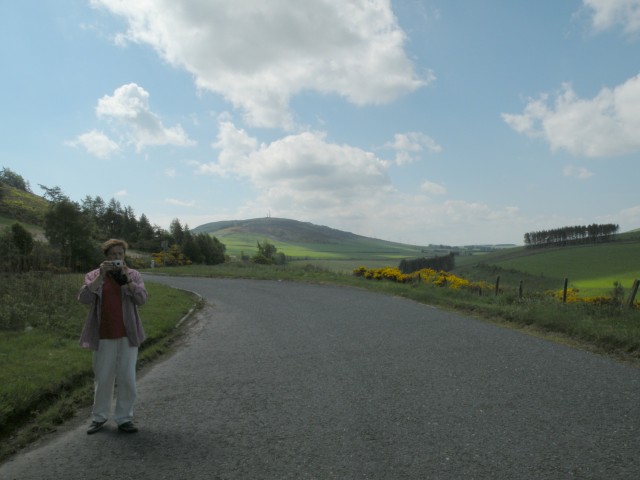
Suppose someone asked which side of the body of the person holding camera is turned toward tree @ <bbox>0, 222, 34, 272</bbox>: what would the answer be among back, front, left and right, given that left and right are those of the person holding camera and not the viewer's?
back

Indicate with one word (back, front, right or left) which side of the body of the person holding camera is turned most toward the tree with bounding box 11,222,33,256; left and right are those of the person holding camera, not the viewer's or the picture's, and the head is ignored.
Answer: back

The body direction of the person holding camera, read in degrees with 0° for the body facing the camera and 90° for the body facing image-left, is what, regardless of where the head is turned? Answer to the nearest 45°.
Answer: approximately 0°

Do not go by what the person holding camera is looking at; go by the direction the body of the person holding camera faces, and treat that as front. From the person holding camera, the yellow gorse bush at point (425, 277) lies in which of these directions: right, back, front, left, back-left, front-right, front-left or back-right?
back-left

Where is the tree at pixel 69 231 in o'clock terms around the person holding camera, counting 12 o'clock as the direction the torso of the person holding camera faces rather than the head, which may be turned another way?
The tree is roughly at 6 o'clock from the person holding camera.
